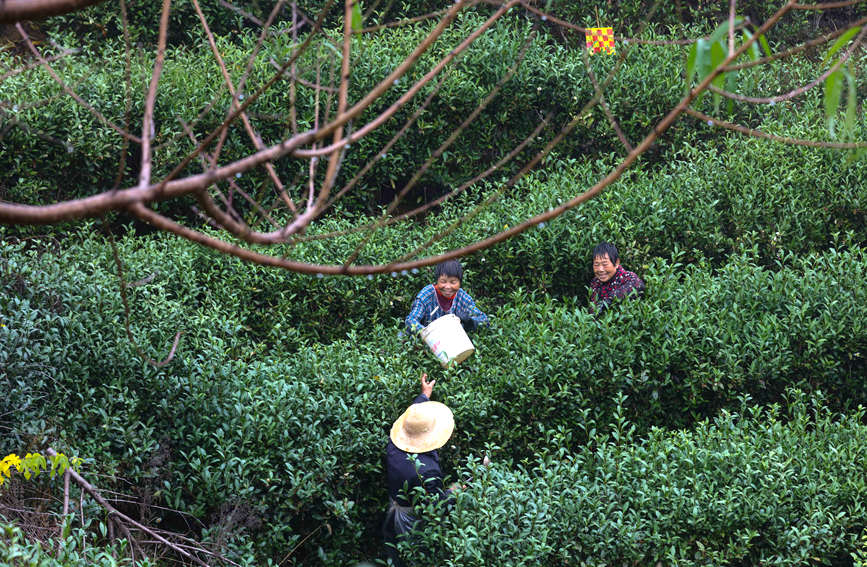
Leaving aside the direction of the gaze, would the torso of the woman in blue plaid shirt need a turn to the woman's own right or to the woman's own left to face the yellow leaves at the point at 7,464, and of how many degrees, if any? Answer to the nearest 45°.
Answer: approximately 45° to the woman's own right

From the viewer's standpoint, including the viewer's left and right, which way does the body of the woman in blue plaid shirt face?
facing the viewer

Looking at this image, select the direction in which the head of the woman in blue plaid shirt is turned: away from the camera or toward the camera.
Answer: toward the camera

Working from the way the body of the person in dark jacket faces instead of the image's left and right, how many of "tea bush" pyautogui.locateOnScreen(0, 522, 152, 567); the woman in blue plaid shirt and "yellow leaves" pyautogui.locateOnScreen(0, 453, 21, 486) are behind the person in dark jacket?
0

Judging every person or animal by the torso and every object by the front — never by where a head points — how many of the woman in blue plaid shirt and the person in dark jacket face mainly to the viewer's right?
0
